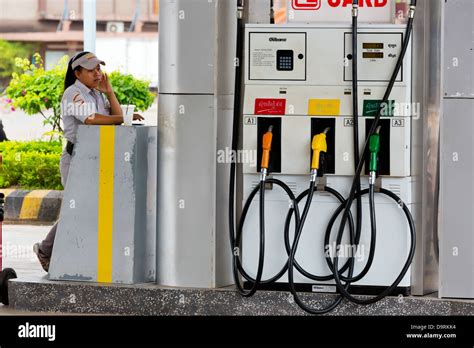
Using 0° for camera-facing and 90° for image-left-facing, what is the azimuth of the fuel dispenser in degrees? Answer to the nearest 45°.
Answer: approximately 0°

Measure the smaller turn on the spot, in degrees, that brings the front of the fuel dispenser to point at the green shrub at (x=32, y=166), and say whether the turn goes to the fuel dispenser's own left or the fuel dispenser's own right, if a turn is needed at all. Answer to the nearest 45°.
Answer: approximately 135° to the fuel dispenser's own right

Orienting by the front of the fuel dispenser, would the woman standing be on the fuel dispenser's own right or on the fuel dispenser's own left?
on the fuel dispenser's own right

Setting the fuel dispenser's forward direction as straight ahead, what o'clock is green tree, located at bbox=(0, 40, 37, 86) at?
The green tree is roughly at 5 o'clock from the fuel dispenser.

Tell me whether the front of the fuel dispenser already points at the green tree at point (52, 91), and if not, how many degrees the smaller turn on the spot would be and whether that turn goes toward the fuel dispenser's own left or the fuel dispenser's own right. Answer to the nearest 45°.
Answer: approximately 135° to the fuel dispenser's own right

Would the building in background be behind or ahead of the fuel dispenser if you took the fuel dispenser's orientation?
behind
